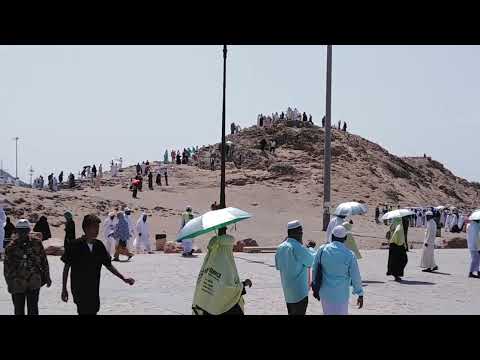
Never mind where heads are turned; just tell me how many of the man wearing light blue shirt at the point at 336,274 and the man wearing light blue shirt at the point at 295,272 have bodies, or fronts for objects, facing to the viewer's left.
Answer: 0

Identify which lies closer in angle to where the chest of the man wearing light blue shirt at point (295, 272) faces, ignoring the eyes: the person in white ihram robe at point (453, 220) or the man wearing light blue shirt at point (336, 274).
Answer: the person in white ihram robe

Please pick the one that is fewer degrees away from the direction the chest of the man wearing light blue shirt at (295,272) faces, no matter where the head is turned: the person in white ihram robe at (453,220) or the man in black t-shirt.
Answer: the person in white ihram robe

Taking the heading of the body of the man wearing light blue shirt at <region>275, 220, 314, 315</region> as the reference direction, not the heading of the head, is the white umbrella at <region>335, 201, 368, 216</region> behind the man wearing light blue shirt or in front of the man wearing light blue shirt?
in front

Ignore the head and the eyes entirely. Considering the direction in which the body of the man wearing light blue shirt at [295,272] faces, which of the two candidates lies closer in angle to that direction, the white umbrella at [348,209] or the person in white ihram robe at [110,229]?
the white umbrella

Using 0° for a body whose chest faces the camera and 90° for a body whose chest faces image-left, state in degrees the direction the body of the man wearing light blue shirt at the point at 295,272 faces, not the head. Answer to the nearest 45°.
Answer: approximately 225°

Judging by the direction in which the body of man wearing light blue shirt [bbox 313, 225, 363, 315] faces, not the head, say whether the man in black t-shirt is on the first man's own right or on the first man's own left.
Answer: on the first man's own left

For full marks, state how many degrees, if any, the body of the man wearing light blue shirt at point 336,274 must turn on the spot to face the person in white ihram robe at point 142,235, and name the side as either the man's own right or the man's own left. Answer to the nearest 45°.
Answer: approximately 45° to the man's own left

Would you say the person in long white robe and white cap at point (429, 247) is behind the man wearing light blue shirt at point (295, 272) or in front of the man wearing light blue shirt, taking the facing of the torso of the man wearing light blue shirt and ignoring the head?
in front

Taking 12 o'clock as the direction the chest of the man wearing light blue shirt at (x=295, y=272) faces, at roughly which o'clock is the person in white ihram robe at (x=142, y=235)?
The person in white ihram robe is roughly at 10 o'clock from the man wearing light blue shirt.

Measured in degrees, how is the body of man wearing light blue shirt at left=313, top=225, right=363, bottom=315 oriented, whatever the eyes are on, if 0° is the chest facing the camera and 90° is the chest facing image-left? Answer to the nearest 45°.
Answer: approximately 180°

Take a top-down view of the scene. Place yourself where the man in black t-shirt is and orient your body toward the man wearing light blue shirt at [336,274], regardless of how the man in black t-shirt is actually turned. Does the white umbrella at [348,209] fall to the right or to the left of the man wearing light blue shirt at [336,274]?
left
